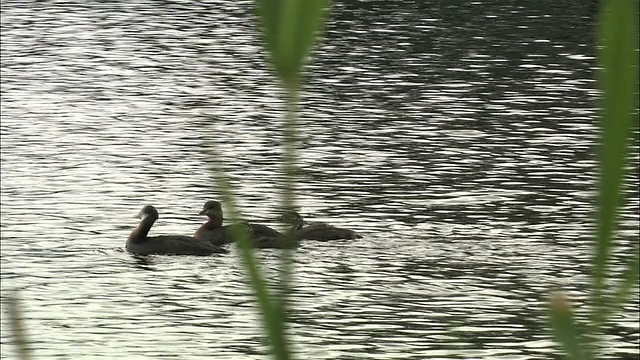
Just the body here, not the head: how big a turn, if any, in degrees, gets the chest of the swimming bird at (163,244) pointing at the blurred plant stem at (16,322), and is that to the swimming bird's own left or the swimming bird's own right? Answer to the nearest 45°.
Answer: approximately 90° to the swimming bird's own left

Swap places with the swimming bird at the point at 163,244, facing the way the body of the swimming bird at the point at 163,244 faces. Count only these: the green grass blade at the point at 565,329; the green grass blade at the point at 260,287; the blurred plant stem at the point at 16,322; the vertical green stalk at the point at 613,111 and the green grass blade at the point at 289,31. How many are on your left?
5

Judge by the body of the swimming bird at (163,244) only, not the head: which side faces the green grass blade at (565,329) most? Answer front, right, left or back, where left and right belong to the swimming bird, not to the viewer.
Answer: left

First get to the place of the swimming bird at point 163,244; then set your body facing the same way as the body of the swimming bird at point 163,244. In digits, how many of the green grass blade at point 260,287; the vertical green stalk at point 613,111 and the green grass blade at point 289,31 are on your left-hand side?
3

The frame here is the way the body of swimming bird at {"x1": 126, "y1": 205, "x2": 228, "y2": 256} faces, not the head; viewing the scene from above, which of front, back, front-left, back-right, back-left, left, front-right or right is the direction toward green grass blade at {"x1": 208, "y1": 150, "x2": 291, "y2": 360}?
left

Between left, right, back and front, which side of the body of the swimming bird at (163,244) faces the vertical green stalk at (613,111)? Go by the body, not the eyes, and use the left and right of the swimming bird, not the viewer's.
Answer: left

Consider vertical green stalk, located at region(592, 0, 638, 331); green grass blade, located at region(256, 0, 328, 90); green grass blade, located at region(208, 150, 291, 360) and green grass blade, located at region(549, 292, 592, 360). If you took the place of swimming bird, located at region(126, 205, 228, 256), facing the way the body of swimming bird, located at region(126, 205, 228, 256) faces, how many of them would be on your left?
4

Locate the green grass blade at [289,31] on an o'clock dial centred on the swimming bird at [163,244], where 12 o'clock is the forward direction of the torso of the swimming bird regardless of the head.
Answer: The green grass blade is roughly at 9 o'clock from the swimming bird.

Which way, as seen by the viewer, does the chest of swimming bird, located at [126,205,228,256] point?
to the viewer's left
